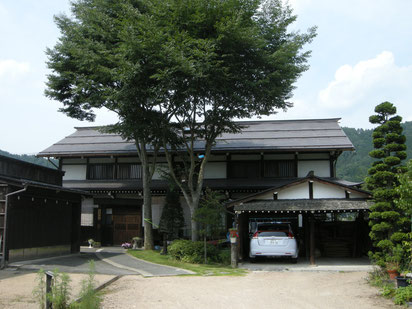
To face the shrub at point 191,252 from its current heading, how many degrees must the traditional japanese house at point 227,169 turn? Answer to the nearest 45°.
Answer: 0° — it already faces it

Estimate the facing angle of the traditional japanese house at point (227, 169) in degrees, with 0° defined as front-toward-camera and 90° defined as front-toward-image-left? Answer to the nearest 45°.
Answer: approximately 0°
